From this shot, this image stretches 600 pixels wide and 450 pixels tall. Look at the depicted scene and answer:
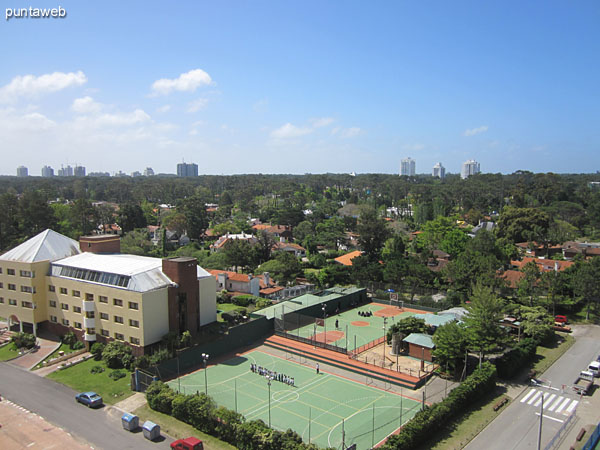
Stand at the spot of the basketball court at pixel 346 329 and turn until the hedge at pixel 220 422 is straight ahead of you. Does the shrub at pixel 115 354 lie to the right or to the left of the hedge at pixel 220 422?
right

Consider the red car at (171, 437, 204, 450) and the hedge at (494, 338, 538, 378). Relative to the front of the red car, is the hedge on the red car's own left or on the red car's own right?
on the red car's own right

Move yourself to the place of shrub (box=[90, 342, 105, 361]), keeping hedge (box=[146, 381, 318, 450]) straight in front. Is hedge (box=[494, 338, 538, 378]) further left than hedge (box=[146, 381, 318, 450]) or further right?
left

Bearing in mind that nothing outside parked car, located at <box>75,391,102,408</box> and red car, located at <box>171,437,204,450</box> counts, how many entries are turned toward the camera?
0

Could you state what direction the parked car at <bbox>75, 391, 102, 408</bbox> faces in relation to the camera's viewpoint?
facing away from the viewer and to the left of the viewer
